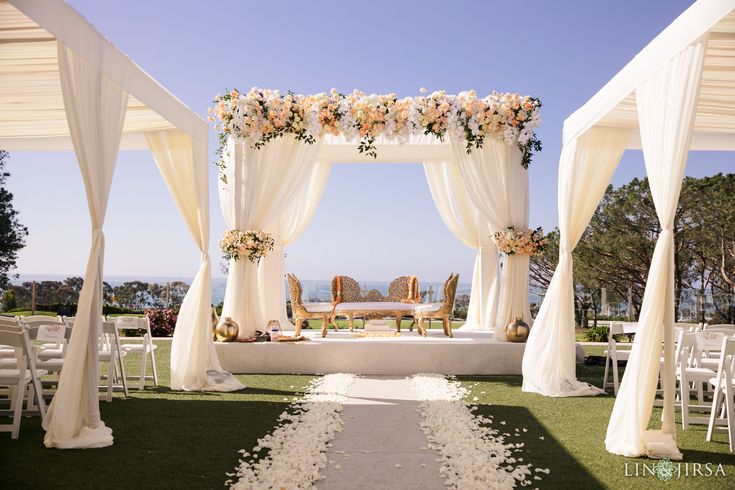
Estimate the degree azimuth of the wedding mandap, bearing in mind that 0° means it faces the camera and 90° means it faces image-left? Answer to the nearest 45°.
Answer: approximately 0°

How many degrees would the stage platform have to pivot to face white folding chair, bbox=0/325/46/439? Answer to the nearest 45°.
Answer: approximately 45° to its right

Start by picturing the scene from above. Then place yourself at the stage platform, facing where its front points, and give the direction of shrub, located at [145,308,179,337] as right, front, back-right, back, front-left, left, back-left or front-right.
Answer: back-right

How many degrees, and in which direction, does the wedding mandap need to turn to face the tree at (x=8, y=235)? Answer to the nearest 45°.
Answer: approximately 135° to its right

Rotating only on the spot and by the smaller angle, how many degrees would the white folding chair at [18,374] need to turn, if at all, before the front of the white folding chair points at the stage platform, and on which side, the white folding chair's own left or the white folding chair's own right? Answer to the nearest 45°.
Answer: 0° — it already faces it

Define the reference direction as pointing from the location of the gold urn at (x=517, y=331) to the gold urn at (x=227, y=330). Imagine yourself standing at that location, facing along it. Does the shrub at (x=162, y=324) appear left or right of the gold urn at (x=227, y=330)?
right

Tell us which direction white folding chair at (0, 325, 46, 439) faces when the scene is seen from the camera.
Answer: facing away from the viewer and to the right of the viewer

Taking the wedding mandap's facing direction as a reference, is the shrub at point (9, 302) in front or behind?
behind

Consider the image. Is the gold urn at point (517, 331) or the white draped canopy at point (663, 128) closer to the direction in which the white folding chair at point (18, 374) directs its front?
the gold urn

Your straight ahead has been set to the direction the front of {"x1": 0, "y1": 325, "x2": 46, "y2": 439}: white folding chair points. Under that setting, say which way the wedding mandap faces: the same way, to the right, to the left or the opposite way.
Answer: the opposite way

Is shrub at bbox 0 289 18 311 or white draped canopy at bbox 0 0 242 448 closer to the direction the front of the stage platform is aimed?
the white draped canopy

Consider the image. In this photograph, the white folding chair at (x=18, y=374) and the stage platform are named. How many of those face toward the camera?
1

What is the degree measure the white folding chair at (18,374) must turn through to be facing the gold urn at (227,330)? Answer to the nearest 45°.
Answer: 0° — it already faces it
